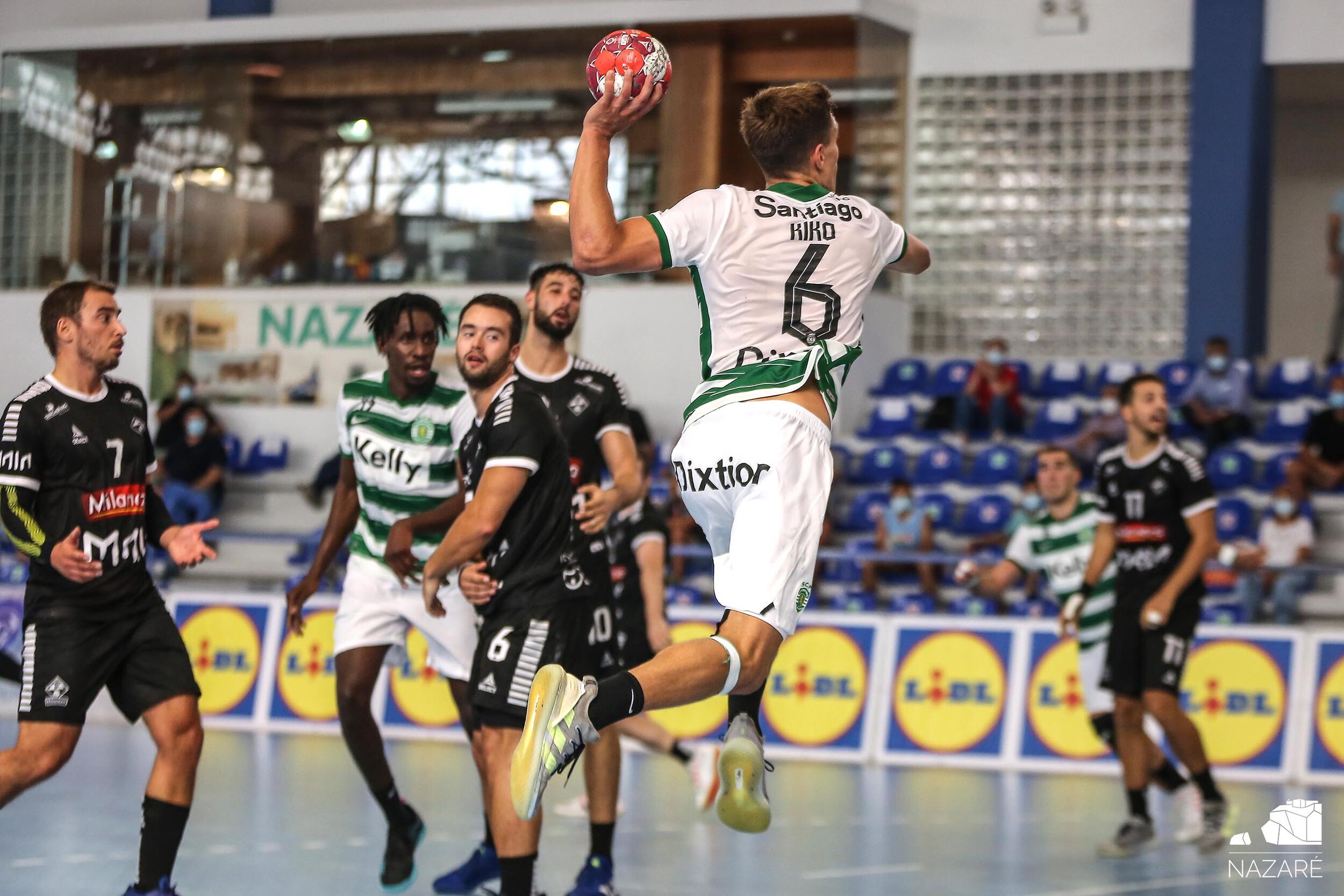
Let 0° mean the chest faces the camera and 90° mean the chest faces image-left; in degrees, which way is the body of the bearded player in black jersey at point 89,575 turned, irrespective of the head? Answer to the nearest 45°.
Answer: approximately 315°

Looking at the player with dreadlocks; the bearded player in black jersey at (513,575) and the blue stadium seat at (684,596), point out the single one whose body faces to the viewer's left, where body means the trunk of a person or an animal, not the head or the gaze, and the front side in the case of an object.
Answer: the bearded player in black jersey

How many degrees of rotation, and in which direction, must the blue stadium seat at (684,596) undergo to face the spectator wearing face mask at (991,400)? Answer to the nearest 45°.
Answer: approximately 135° to its left

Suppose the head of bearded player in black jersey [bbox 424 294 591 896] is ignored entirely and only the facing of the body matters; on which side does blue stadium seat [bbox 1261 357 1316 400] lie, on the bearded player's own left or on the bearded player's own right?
on the bearded player's own right

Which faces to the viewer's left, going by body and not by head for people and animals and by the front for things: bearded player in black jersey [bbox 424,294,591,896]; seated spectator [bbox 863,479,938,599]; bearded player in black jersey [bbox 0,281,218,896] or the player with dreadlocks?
bearded player in black jersey [bbox 424,294,591,896]

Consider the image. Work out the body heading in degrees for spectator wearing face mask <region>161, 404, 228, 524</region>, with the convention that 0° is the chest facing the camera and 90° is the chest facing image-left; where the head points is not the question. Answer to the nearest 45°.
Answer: approximately 0°

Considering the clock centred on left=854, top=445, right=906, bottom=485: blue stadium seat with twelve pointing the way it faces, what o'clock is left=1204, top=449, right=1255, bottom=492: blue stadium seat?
left=1204, top=449, right=1255, bottom=492: blue stadium seat is roughly at 8 o'clock from left=854, top=445, right=906, bottom=485: blue stadium seat.

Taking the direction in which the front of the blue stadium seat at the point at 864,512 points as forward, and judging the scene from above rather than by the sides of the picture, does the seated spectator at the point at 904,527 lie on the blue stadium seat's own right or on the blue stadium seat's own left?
on the blue stadium seat's own left

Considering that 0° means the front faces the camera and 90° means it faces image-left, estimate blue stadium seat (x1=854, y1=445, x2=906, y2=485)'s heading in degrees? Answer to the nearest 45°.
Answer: approximately 45°
